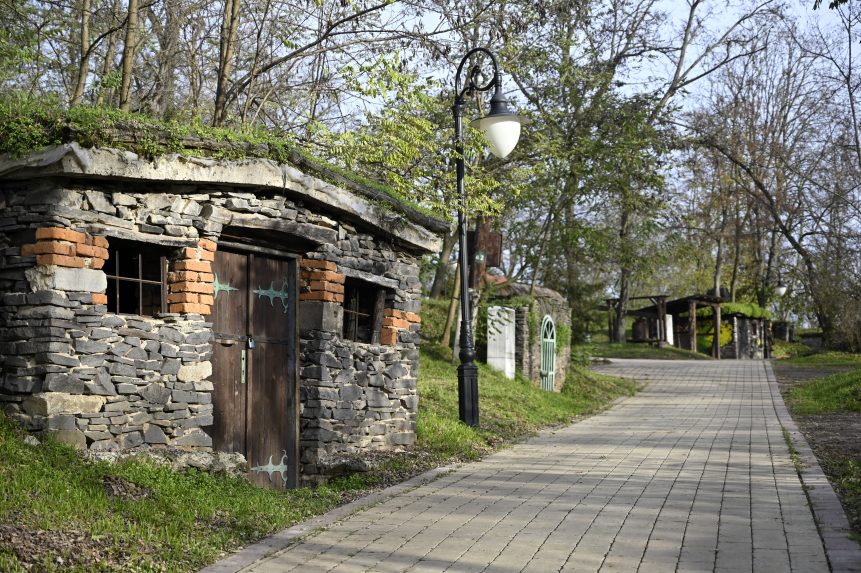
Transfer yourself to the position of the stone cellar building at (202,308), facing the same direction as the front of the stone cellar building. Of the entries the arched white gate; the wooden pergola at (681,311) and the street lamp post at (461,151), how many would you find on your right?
0

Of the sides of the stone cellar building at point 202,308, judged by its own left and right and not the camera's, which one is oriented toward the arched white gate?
left

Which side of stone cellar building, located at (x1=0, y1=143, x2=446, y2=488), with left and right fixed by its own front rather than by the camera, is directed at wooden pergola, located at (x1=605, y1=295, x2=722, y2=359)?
left

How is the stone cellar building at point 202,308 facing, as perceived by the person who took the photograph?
facing the viewer and to the right of the viewer
